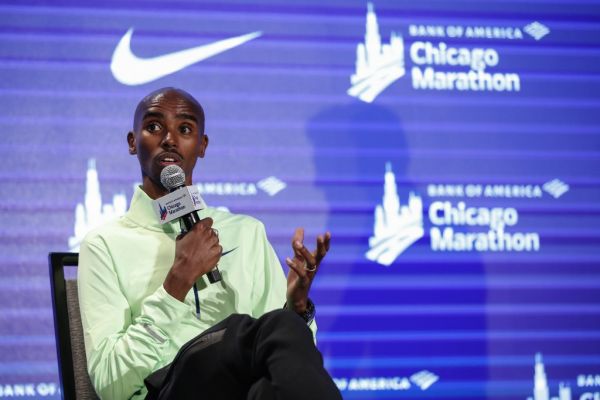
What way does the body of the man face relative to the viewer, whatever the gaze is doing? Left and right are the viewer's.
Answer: facing the viewer and to the right of the viewer
